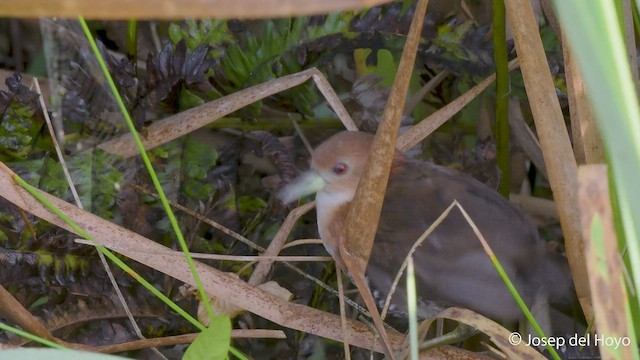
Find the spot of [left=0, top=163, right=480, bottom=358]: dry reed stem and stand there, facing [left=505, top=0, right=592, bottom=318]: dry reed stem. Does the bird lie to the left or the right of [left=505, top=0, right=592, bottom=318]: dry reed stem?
left

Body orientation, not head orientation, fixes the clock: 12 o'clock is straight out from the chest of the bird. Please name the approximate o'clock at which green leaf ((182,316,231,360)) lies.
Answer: The green leaf is roughly at 10 o'clock from the bird.

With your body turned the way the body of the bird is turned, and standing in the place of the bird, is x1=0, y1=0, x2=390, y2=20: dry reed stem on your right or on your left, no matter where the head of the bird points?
on your left

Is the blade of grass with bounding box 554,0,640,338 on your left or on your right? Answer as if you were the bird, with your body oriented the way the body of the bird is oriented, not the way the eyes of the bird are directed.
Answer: on your left

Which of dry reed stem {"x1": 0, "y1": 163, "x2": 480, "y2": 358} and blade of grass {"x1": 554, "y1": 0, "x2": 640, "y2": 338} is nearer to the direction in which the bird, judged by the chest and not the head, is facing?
the dry reed stem

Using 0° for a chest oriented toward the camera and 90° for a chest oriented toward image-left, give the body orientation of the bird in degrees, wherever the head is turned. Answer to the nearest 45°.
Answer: approximately 90°

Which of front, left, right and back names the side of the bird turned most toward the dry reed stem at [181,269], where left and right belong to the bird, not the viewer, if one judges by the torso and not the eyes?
front
